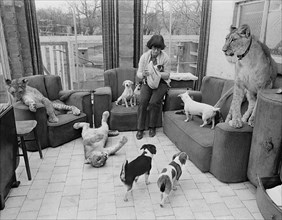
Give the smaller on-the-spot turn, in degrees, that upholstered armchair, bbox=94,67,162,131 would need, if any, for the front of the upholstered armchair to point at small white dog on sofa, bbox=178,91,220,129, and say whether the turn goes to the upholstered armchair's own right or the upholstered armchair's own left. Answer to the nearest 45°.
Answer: approximately 45° to the upholstered armchair's own left

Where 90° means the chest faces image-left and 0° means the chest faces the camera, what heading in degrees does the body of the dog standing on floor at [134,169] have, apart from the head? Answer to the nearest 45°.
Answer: approximately 225°

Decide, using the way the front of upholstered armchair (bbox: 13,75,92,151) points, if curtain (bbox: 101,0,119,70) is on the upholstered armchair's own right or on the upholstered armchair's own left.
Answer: on the upholstered armchair's own left

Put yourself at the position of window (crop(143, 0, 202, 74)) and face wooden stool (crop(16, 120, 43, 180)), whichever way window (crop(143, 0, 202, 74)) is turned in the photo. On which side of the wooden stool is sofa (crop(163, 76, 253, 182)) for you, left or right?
left

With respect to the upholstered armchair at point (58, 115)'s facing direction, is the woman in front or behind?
in front

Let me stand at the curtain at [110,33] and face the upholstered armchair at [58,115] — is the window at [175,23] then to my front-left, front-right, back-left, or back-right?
back-left

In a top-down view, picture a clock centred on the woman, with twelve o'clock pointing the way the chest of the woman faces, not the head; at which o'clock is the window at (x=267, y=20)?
The window is roughly at 9 o'clock from the woman.

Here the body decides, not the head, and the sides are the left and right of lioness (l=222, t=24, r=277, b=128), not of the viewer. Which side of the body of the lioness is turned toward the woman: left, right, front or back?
right

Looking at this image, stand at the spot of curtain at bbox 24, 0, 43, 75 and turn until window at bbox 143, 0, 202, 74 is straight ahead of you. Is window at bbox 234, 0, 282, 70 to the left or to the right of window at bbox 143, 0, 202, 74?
right

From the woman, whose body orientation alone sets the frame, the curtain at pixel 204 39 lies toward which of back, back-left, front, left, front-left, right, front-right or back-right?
back-left

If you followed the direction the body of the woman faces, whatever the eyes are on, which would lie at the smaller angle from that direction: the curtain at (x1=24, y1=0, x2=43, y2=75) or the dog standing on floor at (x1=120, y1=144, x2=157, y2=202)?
the dog standing on floor

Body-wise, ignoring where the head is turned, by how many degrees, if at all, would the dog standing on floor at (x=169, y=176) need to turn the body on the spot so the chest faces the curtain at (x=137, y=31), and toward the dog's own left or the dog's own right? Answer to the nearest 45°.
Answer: approximately 45° to the dog's own left

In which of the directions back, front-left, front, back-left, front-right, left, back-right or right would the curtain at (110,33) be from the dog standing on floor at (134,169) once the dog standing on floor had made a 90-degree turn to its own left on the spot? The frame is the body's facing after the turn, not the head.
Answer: front-right

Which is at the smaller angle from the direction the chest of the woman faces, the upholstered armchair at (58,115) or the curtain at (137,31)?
the upholstered armchair

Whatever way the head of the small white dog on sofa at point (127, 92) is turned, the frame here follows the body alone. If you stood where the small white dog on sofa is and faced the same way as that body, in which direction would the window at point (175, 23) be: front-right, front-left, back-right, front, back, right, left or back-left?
back-left
